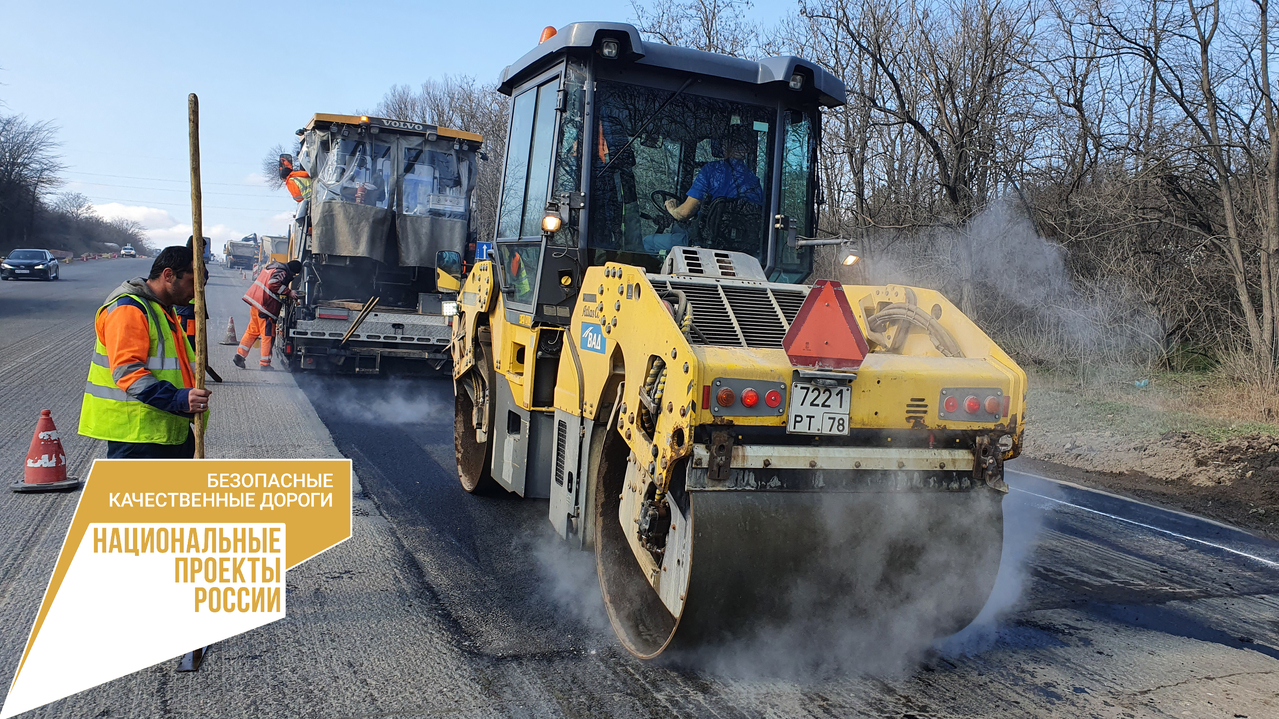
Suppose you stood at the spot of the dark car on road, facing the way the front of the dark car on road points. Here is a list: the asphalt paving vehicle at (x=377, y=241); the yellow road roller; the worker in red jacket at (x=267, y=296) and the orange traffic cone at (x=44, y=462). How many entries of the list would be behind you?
0

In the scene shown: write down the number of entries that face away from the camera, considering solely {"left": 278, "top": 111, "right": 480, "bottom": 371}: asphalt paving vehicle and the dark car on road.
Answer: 1

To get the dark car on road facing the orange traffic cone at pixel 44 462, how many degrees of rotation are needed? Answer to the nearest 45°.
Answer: approximately 45° to its left

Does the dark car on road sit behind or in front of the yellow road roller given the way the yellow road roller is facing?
in front

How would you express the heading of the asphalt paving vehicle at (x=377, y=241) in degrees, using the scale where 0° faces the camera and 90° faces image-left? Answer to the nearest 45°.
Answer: approximately 180°

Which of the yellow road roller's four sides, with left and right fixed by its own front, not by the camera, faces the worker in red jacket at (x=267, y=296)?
front

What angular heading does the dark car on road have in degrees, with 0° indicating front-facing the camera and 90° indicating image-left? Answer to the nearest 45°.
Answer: approximately 45°

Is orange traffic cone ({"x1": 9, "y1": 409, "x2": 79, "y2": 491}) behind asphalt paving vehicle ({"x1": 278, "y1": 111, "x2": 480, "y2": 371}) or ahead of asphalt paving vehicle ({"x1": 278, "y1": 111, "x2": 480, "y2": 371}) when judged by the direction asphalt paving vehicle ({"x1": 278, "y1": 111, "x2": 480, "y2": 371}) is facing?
behind

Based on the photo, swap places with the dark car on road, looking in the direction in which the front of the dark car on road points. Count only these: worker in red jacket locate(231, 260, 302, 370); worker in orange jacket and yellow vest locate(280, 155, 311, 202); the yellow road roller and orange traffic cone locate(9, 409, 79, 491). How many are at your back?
0

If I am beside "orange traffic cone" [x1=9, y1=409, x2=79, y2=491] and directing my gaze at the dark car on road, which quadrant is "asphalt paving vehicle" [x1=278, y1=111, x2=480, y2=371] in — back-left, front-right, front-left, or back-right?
front-right

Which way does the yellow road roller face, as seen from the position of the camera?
facing away from the viewer and to the left of the viewer

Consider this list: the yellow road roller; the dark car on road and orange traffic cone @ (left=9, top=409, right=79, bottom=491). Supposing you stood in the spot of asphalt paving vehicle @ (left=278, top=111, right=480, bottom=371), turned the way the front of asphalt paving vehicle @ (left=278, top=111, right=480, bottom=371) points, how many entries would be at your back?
2

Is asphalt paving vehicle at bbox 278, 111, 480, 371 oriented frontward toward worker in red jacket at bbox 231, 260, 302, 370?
no

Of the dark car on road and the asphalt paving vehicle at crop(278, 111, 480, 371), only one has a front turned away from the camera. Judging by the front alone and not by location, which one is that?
the asphalt paving vehicle

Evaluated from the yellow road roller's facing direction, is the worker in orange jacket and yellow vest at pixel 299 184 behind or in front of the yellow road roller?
in front

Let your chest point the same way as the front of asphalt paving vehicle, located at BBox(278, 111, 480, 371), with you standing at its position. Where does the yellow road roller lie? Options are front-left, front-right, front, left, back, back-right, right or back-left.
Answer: back

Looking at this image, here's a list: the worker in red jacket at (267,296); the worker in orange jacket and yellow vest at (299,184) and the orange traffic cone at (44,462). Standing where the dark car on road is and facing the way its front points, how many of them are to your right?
0
